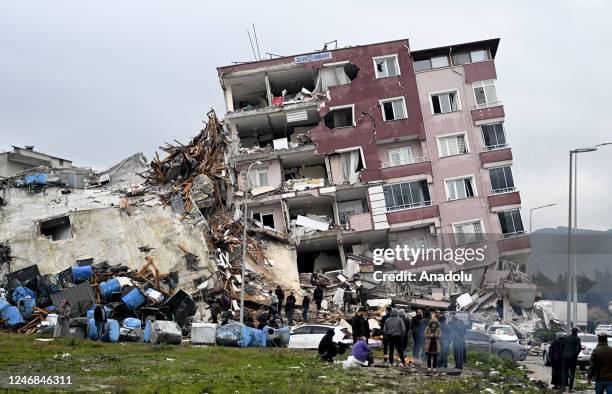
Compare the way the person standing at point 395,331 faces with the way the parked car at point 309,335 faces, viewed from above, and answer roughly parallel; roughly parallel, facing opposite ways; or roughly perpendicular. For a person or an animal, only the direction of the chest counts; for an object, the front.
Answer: roughly perpendicular

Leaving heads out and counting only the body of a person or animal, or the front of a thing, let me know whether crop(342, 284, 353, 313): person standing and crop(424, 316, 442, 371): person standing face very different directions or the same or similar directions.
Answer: very different directions

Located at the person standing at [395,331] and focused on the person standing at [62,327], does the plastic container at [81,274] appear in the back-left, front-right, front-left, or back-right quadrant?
front-right

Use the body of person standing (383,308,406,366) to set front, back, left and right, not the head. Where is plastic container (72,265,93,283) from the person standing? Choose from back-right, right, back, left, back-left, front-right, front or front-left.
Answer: front-left

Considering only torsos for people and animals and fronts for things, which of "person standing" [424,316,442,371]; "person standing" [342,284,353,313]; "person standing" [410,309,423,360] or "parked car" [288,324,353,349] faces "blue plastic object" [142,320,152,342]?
the parked car

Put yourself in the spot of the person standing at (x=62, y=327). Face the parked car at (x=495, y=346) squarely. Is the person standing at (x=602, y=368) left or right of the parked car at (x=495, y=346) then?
right

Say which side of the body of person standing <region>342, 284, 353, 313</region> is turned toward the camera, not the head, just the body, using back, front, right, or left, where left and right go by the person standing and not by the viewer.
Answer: back
